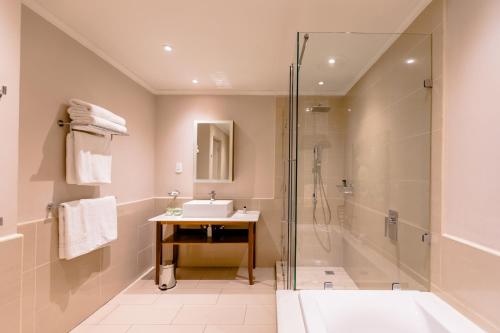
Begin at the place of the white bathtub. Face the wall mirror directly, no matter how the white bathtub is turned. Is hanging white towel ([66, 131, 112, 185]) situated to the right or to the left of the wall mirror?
left

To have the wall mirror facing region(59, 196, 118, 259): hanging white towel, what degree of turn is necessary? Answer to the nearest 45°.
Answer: approximately 45° to its right

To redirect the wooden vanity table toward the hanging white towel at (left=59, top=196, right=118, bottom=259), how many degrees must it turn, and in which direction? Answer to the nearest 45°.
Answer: approximately 45° to its right

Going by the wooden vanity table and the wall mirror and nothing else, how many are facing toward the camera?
2

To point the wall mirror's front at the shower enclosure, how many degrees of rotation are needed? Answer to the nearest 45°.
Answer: approximately 45° to its left

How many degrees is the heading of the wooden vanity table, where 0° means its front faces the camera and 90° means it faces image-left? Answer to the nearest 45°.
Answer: approximately 0°

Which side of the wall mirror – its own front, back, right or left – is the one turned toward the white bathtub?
front
